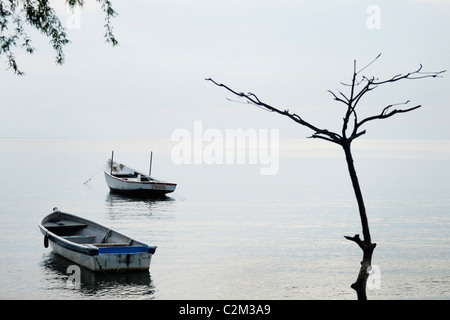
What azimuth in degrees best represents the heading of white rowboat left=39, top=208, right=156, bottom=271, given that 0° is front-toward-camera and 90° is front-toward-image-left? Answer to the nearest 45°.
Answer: approximately 135°

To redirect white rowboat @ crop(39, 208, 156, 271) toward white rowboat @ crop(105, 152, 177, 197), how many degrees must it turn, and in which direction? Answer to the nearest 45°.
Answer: approximately 45° to its right
